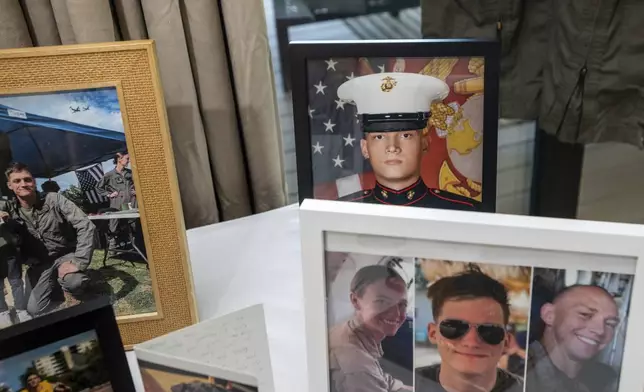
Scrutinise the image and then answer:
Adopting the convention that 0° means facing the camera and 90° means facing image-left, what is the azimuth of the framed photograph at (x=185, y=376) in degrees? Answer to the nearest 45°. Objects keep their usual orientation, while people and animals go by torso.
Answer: approximately 45°

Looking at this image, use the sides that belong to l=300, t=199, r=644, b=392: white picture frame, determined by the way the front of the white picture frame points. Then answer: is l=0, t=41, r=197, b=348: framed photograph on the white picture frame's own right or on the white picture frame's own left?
on the white picture frame's own right

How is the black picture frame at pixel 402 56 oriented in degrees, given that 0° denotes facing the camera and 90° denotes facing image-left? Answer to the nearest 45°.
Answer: approximately 0°

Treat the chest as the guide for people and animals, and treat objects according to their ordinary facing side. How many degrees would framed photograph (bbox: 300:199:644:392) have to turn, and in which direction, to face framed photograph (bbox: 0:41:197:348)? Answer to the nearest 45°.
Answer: approximately 90° to its right

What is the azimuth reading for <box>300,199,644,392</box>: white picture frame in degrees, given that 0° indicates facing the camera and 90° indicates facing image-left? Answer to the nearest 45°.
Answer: approximately 0°
